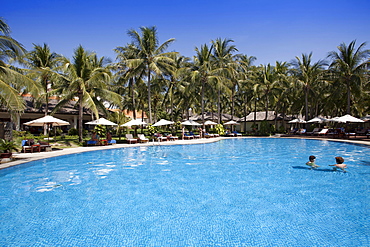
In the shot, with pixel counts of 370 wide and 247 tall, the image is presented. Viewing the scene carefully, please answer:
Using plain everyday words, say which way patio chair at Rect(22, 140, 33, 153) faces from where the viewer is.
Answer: facing the viewer and to the right of the viewer

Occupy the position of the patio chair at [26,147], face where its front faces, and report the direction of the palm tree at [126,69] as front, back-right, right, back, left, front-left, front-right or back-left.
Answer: left

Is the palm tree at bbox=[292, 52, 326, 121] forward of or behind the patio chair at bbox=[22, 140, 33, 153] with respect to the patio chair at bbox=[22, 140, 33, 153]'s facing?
forward

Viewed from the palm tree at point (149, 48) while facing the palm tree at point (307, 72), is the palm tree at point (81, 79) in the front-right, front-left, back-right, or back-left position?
back-right

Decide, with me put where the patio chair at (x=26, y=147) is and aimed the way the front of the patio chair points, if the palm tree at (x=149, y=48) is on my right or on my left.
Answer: on my left
